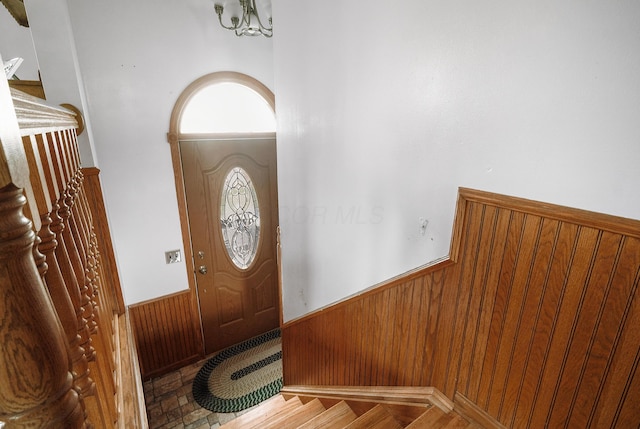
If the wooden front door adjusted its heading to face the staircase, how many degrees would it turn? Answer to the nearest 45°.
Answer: approximately 45° to its right

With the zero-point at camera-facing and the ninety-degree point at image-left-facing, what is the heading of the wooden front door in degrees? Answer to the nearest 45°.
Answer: approximately 315°
